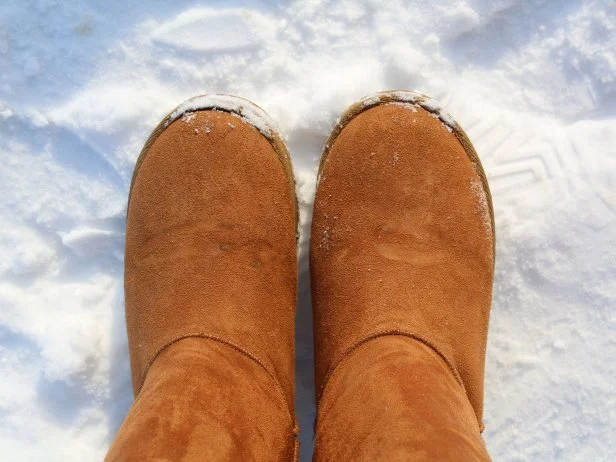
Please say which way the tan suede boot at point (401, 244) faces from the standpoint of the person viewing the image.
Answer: facing away from the viewer

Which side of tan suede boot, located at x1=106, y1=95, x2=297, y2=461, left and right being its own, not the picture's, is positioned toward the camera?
back

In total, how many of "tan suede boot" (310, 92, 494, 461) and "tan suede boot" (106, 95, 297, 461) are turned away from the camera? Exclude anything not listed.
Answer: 2
